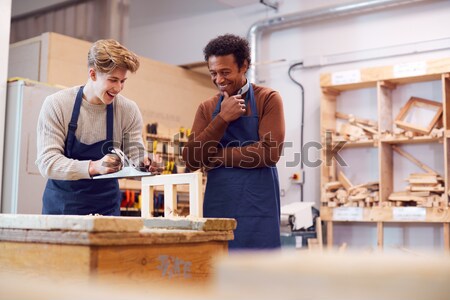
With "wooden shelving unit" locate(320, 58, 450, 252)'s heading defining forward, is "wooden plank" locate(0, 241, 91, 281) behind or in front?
in front

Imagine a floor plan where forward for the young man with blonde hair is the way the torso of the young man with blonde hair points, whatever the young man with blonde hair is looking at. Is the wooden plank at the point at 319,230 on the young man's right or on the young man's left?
on the young man's left

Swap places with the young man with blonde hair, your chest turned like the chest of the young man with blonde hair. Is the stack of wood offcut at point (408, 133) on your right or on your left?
on your left

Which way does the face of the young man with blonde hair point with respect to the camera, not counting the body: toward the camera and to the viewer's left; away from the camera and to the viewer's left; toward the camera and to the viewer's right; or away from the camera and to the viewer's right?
toward the camera and to the viewer's right

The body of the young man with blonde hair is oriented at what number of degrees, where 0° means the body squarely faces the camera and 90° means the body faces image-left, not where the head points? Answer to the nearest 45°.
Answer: approximately 315°

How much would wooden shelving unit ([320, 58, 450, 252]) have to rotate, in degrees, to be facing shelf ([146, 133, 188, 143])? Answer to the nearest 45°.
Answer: approximately 45° to its right

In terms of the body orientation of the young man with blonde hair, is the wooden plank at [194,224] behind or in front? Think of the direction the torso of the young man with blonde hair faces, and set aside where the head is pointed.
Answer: in front

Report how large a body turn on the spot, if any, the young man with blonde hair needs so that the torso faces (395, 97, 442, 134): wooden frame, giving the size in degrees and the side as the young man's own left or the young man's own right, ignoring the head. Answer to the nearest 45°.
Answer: approximately 90° to the young man's own left
